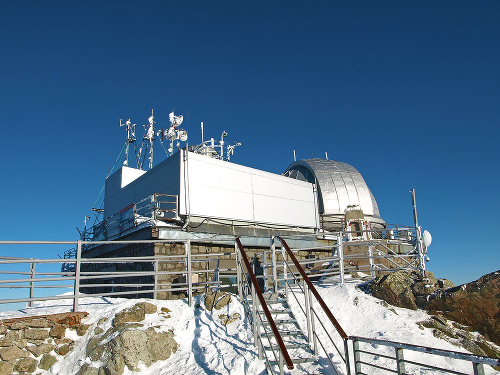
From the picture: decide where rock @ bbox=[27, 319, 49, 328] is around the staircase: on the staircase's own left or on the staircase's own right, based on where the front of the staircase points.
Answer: on the staircase's own right

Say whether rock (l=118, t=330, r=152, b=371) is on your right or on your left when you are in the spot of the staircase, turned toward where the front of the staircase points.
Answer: on your right

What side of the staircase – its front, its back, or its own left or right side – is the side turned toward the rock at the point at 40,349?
right

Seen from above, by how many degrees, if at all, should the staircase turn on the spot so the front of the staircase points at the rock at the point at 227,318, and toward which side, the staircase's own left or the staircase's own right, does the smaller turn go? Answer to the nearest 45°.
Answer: approximately 135° to the staircase's own right

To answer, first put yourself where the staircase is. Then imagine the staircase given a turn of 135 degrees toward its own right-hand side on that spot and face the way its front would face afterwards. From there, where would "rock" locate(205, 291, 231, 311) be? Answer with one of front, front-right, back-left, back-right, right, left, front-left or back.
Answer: front

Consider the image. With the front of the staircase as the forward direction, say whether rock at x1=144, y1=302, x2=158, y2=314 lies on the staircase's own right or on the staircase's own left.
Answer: on the staircase's own right

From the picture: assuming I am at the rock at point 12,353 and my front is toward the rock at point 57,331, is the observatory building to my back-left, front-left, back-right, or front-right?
front-left

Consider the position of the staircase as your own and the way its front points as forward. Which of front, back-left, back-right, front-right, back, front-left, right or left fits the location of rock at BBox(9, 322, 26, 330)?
right

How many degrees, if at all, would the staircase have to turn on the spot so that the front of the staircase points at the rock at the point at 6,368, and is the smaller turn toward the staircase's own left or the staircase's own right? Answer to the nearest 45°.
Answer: approximately 90° to the staircase's own right

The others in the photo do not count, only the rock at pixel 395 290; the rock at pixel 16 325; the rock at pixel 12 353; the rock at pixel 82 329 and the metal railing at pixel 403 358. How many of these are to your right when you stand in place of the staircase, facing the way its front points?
3

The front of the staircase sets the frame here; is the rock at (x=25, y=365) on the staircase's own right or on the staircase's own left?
on the staircase's own right

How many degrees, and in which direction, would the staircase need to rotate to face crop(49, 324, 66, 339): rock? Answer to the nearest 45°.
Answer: approximately 90° to its right

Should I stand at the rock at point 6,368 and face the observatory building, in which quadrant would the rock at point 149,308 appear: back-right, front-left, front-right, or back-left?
front-right

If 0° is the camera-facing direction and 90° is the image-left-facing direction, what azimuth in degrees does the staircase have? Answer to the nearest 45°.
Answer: approximately 0°

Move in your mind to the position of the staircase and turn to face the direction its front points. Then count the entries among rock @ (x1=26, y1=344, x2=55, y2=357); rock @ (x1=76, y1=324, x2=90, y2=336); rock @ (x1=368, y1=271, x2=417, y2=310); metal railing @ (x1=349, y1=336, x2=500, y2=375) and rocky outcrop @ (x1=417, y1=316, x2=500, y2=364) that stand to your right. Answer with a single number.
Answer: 2

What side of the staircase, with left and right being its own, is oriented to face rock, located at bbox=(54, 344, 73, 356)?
right
